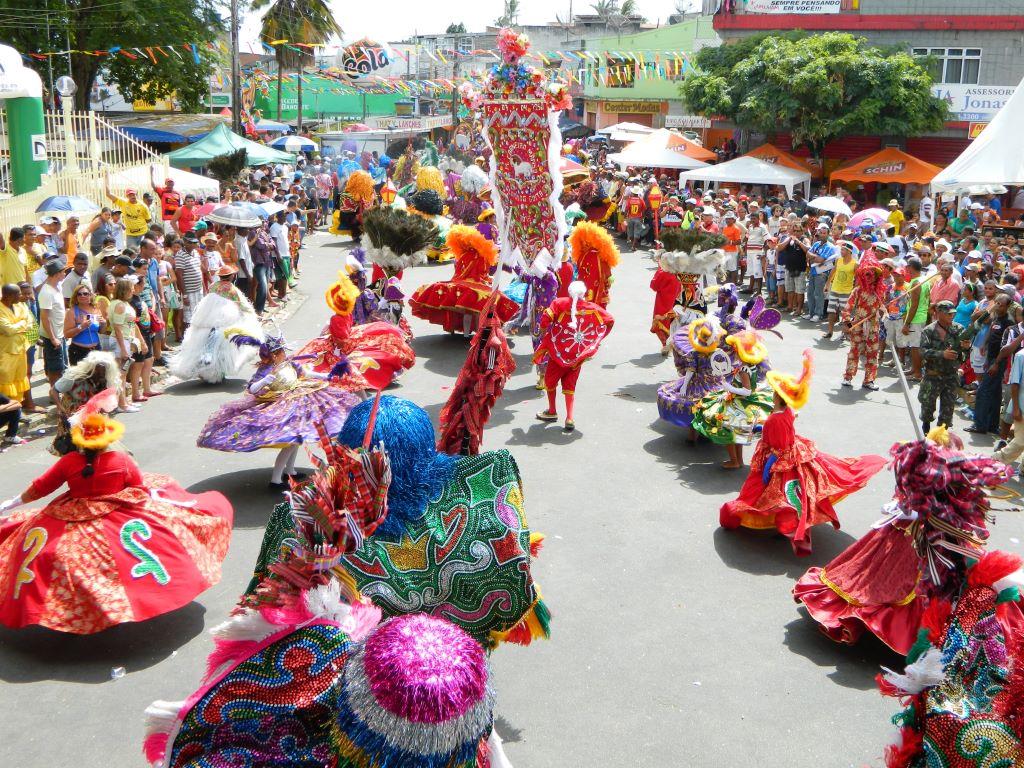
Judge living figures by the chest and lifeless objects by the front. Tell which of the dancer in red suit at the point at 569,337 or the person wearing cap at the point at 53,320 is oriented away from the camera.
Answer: the dancer in red suit

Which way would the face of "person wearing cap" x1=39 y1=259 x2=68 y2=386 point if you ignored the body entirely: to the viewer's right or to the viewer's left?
to the viewer's right

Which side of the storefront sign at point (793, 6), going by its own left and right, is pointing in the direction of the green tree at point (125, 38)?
right

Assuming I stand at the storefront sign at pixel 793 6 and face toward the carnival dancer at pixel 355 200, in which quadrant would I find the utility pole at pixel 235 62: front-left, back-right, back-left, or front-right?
front-right

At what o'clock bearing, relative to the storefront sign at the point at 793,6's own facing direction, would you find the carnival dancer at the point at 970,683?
The carnival dancer is roughly at 12 o'clock from the storefront sign.

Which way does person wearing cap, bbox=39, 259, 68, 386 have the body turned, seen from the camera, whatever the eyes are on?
to the viewer's right

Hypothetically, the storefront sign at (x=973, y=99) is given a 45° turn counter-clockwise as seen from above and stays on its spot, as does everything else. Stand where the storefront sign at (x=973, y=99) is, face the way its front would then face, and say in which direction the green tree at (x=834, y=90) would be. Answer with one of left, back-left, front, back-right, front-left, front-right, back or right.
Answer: right

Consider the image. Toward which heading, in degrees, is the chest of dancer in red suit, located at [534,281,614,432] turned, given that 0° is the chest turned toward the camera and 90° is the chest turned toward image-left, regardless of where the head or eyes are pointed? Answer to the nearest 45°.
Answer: approximately 180°

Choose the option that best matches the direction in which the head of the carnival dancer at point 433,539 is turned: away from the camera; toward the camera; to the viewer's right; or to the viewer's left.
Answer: away from the camera

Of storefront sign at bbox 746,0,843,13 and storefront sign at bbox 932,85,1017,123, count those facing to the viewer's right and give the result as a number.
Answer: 0

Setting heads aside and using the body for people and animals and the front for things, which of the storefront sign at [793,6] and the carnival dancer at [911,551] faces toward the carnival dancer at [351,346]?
the storefront sign
